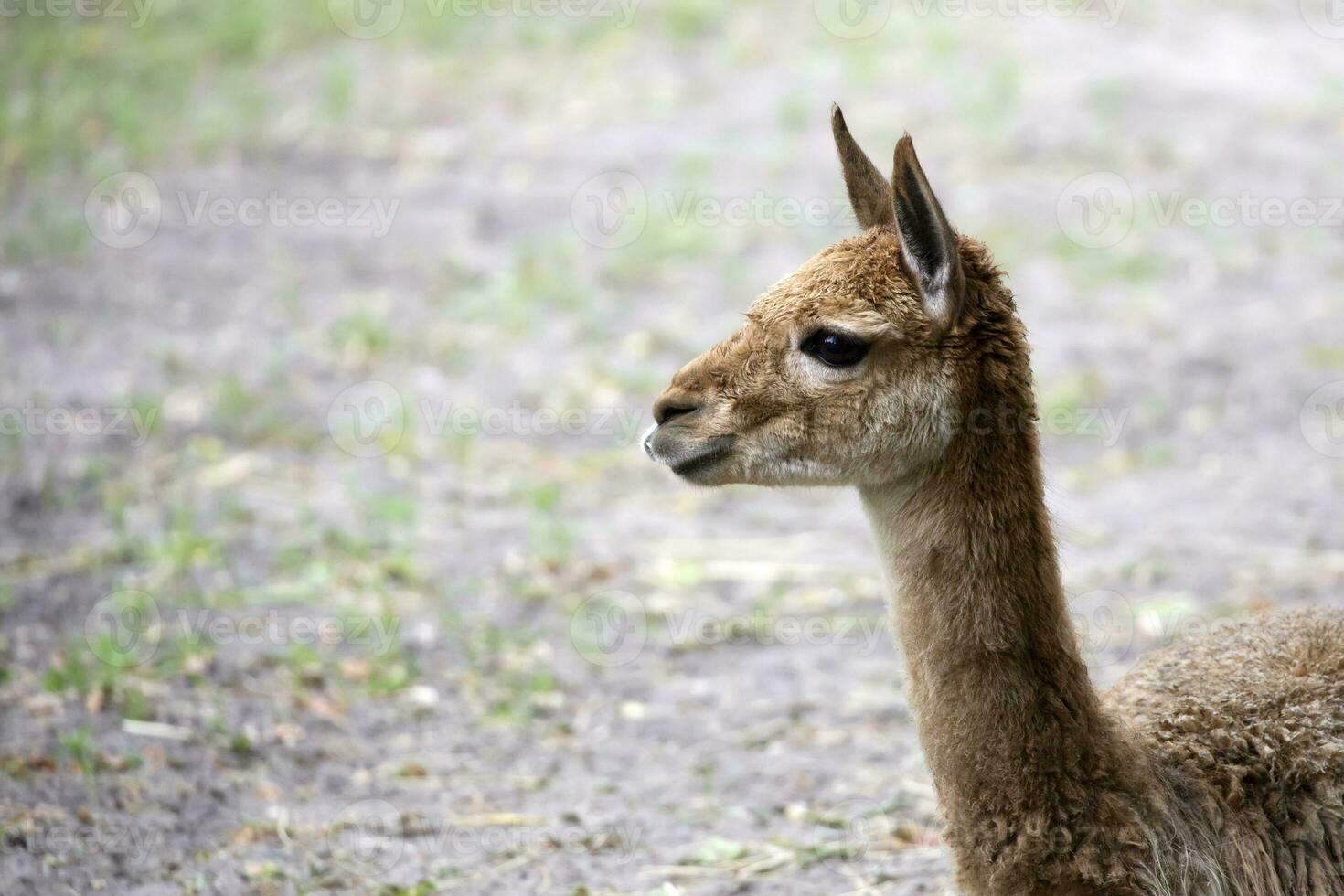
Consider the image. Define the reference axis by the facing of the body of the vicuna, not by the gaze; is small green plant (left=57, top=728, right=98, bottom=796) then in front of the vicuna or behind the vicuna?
in front

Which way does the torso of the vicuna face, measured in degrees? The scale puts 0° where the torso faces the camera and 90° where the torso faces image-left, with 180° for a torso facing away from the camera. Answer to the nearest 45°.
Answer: approximately 90°
